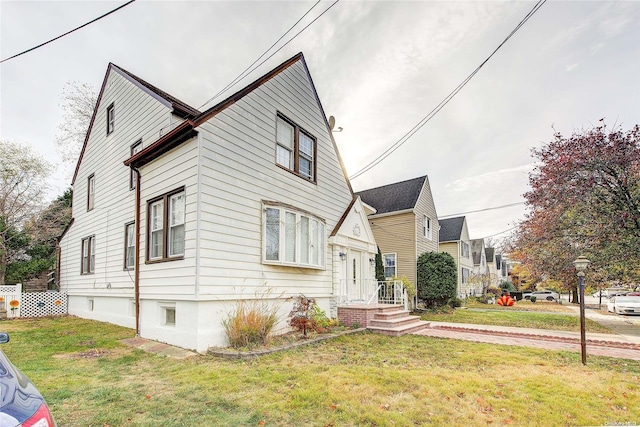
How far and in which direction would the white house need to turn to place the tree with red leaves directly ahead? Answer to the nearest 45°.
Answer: approximately 45° to its left

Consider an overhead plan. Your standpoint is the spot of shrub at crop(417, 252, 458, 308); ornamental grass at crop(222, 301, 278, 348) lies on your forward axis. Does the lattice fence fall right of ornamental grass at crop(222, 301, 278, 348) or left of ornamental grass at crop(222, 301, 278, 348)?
right

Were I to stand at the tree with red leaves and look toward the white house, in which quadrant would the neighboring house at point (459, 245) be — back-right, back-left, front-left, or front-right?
back-right

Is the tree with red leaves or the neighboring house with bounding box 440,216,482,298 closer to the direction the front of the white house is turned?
the tree with red leaves

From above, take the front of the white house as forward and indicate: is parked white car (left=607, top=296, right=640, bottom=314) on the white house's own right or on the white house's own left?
on the white house's own left

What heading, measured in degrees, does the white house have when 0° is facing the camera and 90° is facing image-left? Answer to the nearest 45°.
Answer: approximately 315°

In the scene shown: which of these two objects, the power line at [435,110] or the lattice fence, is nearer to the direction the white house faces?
the power line

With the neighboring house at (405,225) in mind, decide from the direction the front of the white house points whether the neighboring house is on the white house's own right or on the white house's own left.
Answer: on the white house's own left

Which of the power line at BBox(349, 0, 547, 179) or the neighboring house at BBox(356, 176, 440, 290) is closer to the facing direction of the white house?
the power line

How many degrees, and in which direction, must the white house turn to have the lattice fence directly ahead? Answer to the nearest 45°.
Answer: approximately 180°
